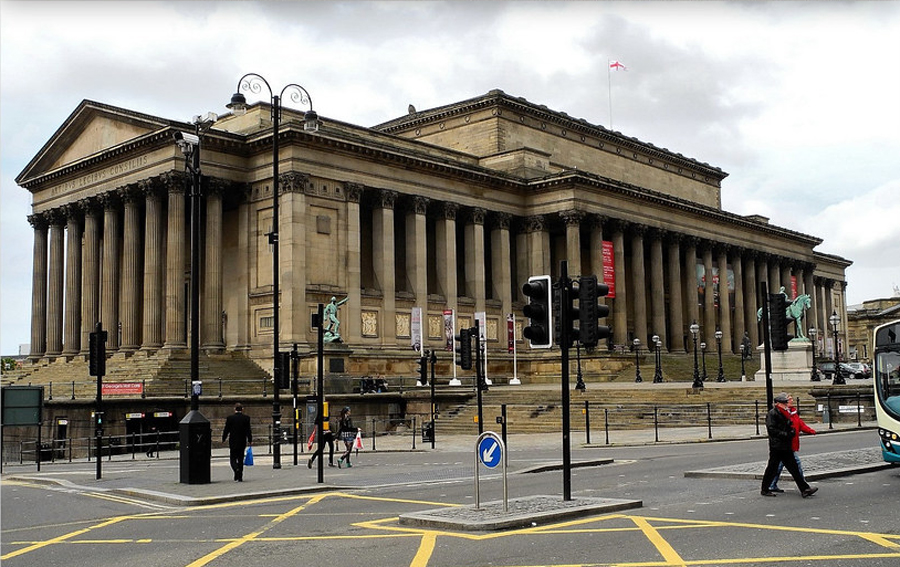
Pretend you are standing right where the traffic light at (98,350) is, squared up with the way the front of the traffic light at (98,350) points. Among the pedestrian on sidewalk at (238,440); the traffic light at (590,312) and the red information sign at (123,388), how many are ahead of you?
1

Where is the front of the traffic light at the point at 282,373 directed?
away from the camera

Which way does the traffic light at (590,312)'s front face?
to the viewer's right

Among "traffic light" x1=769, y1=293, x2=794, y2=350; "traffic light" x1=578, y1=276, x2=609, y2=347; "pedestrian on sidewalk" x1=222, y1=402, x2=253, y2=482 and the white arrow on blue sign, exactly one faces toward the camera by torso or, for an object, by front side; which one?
the white arrow on blue sign

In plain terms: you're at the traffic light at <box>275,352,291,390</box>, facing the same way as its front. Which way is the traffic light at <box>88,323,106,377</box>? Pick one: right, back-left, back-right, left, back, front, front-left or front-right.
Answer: back-left
